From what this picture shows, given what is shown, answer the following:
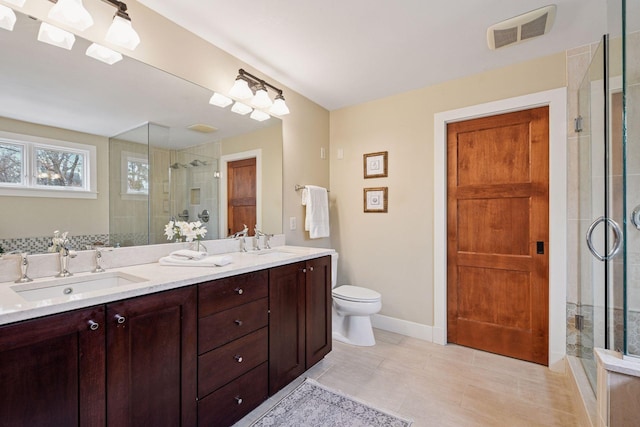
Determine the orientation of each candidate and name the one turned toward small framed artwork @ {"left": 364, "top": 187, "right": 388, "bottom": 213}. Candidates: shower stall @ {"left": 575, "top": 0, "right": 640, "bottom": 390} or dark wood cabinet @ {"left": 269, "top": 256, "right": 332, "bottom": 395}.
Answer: the shower stall

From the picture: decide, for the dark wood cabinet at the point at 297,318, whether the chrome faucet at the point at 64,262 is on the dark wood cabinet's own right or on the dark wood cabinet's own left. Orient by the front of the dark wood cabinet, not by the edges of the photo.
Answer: on the dark wood cabinet's own right

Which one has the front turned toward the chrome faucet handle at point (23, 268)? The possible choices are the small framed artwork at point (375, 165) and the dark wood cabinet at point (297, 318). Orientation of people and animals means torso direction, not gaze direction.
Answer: the small framed artwork

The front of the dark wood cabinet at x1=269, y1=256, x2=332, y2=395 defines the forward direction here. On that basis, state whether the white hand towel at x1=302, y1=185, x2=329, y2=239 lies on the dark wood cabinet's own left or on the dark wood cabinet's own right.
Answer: on the dark wood cabinet's own left

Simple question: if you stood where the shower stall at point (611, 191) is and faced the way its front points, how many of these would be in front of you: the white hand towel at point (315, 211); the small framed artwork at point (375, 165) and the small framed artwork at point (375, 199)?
3

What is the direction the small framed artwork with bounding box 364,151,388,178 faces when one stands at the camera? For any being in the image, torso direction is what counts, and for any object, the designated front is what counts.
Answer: facing the viewer and to the left of the viewer

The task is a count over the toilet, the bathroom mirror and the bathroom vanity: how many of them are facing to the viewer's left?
0

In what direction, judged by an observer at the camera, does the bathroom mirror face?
facing the viewer and to the right of the viewer

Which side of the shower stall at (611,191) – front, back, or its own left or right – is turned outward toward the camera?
left

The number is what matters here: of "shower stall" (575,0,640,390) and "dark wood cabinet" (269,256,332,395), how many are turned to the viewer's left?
1
